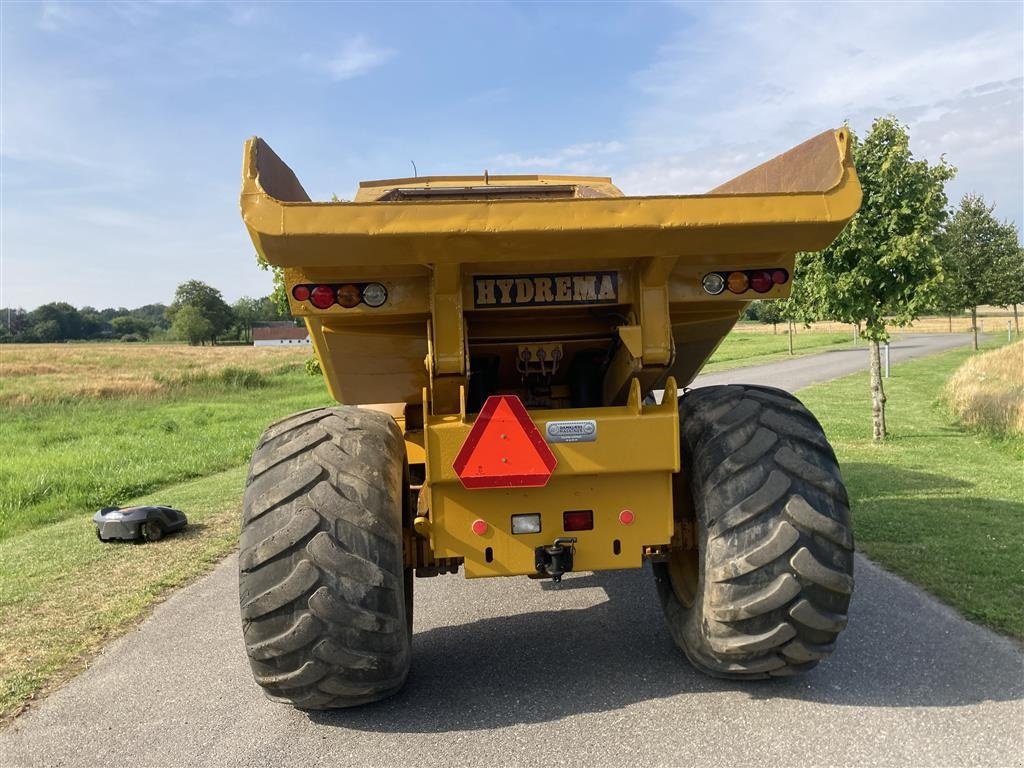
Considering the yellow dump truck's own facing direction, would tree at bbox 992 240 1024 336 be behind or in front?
in front

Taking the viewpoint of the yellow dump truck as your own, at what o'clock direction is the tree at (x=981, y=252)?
The tree is roughly at 1 o'clock from the yellow dump truck.

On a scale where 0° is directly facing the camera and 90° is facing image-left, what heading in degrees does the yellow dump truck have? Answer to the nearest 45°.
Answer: approximately 180°

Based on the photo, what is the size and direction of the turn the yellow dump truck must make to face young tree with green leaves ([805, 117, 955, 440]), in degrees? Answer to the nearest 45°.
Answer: approximately 45° to its right
